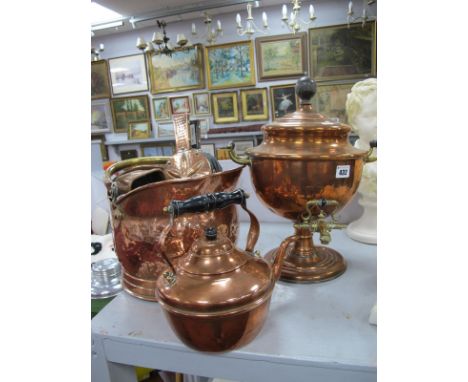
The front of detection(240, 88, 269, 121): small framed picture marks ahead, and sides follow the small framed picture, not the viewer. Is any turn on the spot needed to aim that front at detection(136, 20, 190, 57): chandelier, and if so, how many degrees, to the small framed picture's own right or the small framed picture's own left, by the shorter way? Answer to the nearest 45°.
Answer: approximately 90° to the small framed picture's own right

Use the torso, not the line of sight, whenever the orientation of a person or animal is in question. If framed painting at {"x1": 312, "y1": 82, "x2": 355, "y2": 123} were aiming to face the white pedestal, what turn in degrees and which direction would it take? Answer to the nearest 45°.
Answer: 0° — it already faces it

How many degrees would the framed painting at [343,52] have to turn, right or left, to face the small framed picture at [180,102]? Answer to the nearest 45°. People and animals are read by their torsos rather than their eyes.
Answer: approximately 90° to its right

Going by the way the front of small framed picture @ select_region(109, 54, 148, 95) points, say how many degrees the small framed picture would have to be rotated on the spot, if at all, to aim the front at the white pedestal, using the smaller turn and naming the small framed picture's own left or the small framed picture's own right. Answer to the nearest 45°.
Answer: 0° — it already faces it

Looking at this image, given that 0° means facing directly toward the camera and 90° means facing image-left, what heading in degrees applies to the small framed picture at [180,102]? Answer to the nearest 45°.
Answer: approximately 0°

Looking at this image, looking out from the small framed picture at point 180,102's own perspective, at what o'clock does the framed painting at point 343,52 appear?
The framed painting is roughly at 10 o'clock from the small framed picture.

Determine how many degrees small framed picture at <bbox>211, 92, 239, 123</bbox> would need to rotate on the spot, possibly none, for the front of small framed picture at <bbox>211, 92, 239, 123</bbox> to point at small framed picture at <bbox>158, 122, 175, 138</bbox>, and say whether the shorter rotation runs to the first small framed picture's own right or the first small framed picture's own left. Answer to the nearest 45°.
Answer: approximately 135° to the first small framed picture's own right

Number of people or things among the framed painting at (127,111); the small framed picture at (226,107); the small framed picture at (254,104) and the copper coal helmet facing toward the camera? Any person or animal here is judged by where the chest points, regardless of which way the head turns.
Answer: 3
